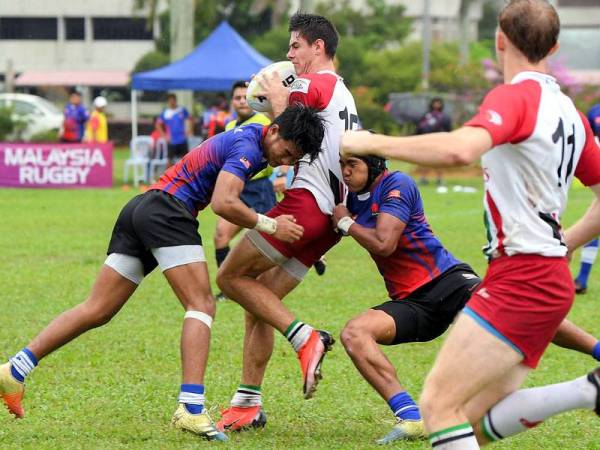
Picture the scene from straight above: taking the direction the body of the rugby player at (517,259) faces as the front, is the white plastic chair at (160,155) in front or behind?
in front

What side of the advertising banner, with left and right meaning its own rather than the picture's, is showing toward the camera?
front

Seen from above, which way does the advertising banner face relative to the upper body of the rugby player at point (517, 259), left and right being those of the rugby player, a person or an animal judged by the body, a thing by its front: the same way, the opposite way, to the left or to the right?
the opposite way

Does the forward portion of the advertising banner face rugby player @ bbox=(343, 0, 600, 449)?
yes

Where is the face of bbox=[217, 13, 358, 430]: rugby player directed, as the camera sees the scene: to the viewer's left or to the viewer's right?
to the viewer's left

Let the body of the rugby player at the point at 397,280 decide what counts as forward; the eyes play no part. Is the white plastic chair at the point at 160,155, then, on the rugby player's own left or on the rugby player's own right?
on the rugby player's own right

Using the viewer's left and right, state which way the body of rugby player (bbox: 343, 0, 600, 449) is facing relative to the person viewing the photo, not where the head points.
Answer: facing away from the viewer and to the left of the viewer

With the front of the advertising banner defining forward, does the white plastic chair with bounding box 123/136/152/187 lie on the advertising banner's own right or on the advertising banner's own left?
on the advertising banner's own left

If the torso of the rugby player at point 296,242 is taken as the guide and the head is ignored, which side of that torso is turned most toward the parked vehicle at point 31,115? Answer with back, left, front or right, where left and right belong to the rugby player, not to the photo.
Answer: right

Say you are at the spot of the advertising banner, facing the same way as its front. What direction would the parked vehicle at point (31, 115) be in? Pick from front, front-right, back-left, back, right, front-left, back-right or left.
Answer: back

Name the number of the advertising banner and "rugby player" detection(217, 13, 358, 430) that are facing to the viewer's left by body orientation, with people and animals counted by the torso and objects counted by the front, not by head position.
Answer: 1

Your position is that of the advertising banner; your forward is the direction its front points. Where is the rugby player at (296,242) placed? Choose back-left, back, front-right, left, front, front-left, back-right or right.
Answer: front

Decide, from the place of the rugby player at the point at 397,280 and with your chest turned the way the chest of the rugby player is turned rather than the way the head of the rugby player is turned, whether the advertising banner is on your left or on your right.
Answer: on your right

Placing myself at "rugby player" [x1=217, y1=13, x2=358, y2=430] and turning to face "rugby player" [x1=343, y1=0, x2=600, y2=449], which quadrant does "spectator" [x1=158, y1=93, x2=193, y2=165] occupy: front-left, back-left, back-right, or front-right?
back-left

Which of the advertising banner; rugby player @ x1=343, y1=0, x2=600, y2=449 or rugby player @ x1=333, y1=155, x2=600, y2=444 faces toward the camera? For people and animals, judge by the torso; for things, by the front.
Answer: the advertising banner

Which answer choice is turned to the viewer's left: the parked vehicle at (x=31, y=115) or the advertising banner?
the parked vehicle

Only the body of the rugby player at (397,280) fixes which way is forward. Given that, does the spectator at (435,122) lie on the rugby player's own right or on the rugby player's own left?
on the rugby player's own right

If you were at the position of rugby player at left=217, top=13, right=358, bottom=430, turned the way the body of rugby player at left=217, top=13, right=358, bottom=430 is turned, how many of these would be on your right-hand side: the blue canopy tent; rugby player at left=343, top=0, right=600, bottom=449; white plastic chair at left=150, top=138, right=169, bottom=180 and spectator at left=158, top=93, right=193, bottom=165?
3

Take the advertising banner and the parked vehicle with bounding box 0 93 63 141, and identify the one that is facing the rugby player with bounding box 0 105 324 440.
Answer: the advertising banner

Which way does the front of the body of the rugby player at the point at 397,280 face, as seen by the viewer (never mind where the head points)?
to the viewer's left
